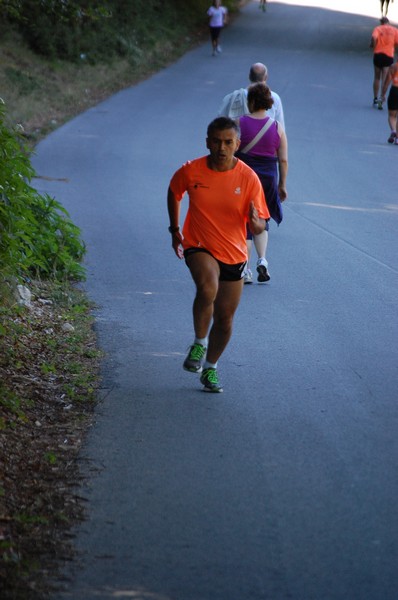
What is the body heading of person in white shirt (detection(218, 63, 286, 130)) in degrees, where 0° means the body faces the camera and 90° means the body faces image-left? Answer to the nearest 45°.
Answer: approximately 180°

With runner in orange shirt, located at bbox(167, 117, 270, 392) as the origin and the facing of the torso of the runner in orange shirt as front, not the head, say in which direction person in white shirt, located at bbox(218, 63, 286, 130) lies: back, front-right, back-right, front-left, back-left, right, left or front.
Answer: back

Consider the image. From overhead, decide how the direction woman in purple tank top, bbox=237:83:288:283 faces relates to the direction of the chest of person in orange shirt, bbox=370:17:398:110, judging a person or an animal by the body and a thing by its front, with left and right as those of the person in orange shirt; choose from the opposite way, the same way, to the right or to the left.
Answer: the same way

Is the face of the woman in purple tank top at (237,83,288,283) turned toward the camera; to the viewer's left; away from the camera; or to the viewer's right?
away from the camera

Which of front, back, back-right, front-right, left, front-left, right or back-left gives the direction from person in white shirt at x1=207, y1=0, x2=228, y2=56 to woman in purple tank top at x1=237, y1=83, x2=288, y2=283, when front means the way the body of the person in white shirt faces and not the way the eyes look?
front

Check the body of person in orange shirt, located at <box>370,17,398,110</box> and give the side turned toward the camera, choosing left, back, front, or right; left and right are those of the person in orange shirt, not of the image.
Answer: back

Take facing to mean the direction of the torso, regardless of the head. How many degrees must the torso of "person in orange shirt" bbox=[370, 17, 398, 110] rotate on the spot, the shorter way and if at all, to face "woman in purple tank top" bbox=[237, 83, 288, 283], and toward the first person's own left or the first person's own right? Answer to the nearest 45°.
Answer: approximately 180°

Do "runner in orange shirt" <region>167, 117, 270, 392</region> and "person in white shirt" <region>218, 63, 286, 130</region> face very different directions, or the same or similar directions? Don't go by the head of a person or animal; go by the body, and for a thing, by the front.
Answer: very different directions

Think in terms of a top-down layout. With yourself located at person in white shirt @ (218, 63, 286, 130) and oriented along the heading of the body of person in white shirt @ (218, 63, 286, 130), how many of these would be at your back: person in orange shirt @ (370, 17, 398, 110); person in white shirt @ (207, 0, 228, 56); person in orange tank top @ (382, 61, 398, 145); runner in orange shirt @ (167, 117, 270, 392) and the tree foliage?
1

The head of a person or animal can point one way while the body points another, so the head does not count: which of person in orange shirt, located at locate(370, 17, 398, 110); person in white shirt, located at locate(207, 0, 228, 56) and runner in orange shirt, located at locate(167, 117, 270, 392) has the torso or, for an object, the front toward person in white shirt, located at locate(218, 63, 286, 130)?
person in white shirt, located at locate(207, 0, 228, 56)

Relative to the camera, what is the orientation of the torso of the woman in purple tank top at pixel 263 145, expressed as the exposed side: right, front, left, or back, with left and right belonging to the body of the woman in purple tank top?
back

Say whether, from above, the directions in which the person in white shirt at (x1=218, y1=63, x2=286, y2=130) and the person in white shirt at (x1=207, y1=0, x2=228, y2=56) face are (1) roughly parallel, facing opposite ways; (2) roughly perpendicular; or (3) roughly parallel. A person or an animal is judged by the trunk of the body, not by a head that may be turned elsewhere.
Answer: roughly parallel, facing opposite ways

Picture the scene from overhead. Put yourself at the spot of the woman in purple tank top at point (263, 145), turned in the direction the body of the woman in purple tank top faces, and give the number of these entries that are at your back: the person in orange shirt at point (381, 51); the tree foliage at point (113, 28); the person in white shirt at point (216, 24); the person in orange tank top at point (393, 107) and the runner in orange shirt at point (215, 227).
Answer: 1

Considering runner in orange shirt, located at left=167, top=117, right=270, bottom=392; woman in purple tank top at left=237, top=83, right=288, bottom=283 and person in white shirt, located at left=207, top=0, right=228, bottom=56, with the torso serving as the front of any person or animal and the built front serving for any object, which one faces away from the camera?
the woman in purple tank top

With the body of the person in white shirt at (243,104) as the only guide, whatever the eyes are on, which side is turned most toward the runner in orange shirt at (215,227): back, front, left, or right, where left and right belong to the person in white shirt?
back

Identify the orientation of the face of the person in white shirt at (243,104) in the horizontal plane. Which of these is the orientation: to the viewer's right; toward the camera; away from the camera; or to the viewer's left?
away from the camera

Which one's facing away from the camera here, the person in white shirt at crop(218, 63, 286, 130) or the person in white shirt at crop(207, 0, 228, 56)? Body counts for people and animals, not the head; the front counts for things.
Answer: the person in white shirt at crop(218, 63, 286, 130)

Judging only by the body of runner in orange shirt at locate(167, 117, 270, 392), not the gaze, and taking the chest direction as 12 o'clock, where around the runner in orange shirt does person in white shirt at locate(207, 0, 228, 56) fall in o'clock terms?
The person in white shirt is roughly at 6 o'clock from the runner in orange shirt.

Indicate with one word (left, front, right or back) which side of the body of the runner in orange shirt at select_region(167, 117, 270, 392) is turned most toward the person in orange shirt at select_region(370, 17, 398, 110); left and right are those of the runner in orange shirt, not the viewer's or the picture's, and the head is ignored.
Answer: back
